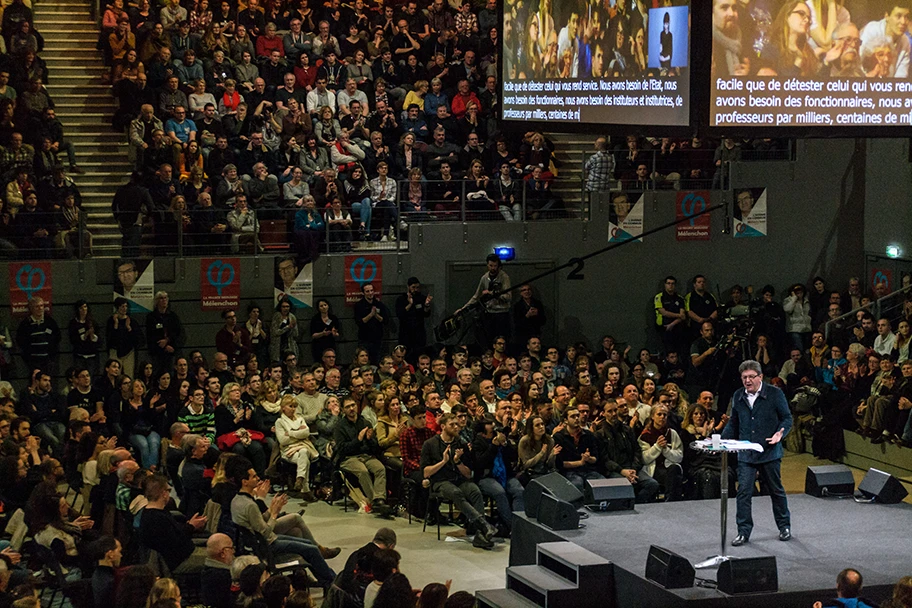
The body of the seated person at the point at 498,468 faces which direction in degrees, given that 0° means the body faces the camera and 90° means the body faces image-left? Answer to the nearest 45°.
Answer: approximately 315°

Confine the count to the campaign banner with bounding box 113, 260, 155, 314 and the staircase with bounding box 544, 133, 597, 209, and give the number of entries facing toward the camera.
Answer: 2

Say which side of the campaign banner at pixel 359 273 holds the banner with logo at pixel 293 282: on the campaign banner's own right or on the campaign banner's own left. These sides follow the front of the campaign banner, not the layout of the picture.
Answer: on the campaign banner's own right

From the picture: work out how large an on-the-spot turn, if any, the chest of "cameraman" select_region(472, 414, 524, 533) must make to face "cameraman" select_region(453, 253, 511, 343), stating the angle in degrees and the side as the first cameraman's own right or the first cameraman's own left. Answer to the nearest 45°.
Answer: approximately 135° to the first cameraman's own left

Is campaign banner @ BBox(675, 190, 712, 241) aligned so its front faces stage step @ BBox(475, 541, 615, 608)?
yes

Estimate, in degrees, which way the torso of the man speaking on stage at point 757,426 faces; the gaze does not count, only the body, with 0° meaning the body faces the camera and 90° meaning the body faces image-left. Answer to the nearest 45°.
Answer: approximately 45°

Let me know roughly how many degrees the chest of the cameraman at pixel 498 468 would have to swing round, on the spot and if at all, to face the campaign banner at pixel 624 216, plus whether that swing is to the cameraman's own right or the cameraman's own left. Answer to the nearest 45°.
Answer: approximately 135° to the cameraman's own left

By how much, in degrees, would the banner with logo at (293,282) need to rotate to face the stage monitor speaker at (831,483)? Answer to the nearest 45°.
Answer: approximately 45° to its left

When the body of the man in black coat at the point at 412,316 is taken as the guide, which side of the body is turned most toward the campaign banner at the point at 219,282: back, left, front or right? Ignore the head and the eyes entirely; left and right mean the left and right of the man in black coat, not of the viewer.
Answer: right

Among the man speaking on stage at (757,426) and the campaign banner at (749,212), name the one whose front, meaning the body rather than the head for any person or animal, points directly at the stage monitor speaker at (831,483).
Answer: the campaign banner

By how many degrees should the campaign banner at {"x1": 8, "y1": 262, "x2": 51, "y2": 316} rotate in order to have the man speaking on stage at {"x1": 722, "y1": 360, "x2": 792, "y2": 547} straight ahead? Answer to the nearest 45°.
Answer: approximately 45° to its left

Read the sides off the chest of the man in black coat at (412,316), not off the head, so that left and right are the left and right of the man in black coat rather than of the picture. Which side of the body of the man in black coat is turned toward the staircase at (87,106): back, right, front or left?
right

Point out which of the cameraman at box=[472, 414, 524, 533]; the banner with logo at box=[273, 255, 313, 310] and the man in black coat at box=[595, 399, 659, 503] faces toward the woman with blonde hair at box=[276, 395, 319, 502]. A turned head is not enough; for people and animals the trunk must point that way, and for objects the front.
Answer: the banner with logo
